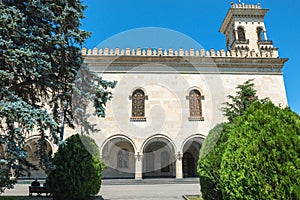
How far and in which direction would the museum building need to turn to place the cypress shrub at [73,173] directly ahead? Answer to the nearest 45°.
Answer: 0° — it already faces it

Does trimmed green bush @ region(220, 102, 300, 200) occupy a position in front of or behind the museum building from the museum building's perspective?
in front

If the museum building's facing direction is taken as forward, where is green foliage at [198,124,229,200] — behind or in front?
in front

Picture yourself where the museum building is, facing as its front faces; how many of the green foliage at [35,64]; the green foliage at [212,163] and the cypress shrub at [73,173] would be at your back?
0

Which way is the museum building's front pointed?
toward the camera

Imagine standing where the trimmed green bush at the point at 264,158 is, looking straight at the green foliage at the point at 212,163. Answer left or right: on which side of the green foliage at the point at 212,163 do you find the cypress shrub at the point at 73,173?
left

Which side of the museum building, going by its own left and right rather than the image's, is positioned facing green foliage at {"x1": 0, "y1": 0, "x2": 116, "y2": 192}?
front
